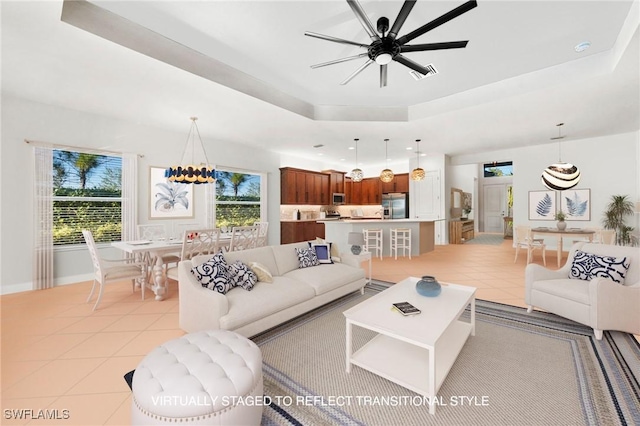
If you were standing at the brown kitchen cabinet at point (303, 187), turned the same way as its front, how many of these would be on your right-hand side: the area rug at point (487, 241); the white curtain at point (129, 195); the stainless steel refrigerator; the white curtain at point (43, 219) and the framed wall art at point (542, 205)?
2

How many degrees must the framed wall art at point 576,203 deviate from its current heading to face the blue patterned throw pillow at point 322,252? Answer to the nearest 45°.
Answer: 0° — it already faces it

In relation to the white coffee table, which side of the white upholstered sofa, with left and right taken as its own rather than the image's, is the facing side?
front

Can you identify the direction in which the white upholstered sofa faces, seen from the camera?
facing the viewer and to the right of the viewer

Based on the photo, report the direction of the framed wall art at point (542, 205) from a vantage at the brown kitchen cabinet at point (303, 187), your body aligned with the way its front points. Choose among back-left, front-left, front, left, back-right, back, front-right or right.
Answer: front-left

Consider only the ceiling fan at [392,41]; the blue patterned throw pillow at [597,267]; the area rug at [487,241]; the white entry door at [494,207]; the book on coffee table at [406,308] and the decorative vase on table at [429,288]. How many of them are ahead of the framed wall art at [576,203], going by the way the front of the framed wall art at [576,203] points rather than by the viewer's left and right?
4

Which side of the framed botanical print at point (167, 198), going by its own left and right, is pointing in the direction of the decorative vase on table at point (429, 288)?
front

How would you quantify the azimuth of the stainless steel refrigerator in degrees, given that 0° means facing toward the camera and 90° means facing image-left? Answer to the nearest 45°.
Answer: approximately 0°

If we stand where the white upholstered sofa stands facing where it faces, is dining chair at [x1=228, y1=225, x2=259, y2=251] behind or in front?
behind

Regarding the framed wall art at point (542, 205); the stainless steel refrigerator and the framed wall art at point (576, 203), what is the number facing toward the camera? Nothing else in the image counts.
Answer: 3

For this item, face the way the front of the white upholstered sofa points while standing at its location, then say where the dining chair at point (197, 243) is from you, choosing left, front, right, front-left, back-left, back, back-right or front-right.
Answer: back

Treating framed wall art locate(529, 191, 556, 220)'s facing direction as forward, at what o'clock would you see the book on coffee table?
The book on coffee table is roughly at 12 o'clock from the framed wall art.

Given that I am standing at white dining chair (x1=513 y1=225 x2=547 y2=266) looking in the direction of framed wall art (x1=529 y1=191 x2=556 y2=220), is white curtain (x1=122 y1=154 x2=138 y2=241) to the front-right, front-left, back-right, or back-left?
back-left

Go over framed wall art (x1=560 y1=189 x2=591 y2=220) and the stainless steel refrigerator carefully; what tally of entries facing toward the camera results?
2

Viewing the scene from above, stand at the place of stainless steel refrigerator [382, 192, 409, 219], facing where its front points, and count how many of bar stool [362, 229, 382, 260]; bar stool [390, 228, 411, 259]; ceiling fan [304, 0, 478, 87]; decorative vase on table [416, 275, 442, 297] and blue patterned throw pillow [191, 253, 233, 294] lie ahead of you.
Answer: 5

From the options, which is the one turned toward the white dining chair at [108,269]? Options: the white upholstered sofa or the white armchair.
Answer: the white armchair

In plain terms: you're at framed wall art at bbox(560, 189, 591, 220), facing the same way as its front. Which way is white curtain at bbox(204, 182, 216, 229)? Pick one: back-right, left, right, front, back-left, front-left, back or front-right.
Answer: front-right

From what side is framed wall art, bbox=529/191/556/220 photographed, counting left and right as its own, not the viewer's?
front

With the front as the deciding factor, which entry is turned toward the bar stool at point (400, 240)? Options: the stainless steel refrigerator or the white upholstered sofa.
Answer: the stainless steel refrigerator
